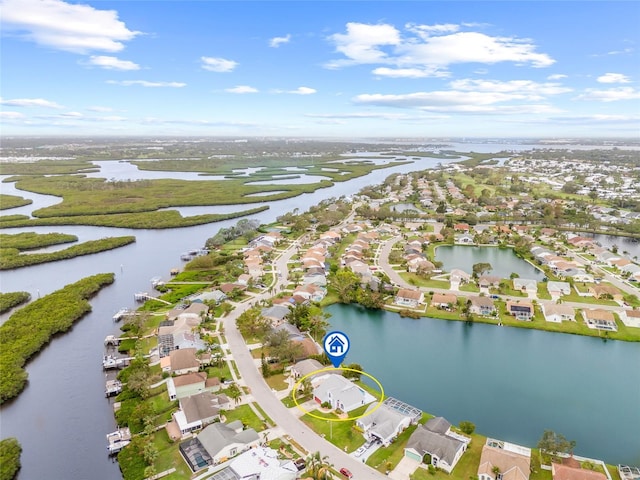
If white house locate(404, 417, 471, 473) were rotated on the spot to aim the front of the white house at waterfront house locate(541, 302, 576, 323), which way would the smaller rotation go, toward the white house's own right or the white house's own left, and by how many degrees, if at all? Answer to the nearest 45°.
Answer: approximately 180°

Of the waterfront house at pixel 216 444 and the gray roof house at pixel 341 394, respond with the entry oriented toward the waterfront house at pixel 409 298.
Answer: the waterfront house at pixel 216 444

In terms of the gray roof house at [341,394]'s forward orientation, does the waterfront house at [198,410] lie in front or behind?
in front

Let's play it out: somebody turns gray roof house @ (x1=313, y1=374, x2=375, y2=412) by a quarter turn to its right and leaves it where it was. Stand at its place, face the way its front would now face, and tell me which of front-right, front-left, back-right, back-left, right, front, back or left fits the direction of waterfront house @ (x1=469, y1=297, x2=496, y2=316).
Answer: right

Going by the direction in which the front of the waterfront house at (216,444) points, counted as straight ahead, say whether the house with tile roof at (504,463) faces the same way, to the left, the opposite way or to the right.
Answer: the opposite way

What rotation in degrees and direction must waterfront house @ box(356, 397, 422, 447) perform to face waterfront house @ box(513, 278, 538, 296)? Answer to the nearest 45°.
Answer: approximately 180°

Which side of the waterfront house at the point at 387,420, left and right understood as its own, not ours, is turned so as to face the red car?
front

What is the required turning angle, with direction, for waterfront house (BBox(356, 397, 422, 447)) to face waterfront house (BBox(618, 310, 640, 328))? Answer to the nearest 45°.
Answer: approximately 180°

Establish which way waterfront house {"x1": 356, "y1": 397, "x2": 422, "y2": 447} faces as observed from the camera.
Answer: facing the viewer and to the left of the viewer

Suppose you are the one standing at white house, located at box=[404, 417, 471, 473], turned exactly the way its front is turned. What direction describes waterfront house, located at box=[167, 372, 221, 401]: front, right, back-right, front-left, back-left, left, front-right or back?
front-right
